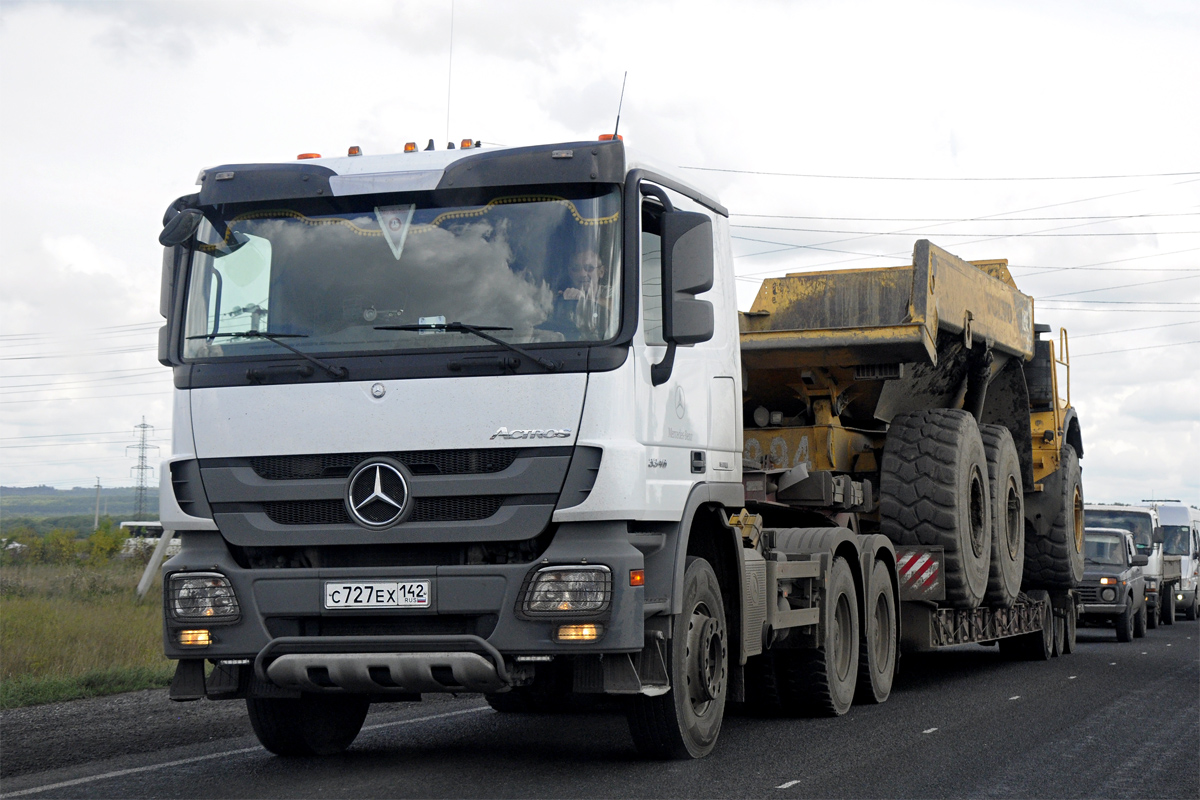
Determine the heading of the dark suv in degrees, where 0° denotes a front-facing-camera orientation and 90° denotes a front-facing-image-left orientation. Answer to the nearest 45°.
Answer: approximately 45°

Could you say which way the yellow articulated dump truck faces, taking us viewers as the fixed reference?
facing away from the viewer and to the right of the viewer

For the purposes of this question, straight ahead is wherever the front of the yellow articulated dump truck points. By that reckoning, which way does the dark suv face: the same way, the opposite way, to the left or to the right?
the opposite way

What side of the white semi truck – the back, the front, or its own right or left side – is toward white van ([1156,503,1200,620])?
back

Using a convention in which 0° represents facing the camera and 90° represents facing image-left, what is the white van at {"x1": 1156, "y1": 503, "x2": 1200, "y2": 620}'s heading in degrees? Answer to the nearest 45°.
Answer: approximately 45°
